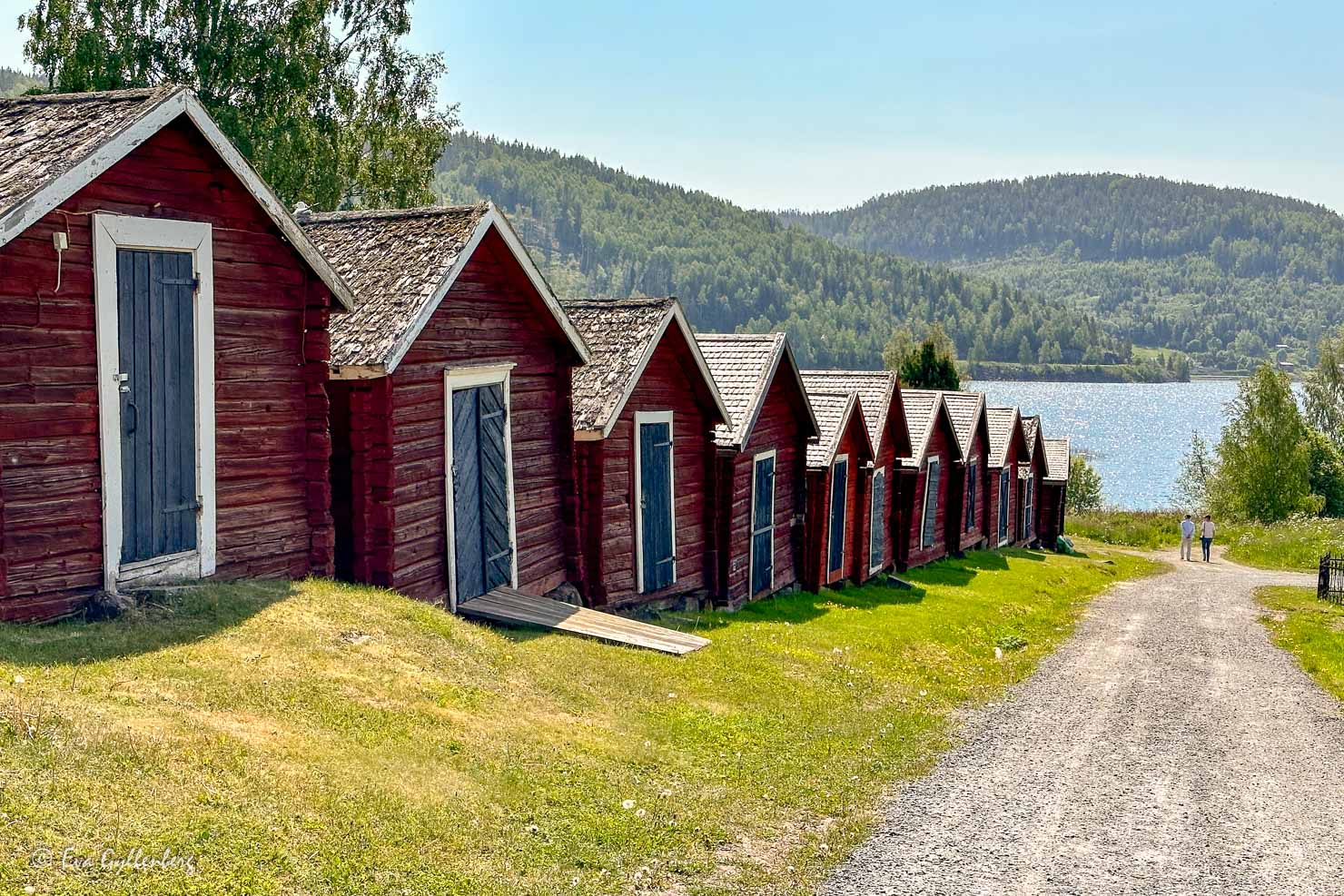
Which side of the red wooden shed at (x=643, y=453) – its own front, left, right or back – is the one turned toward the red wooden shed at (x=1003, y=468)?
left

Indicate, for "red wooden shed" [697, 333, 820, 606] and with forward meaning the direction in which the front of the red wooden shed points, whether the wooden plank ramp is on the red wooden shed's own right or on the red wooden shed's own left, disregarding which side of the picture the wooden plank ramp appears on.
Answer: on the red wooden shed's own right

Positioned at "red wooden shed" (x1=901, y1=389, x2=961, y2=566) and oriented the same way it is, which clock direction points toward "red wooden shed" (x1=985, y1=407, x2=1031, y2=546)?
"red wooden shed" (x1=985, y1=407, x2=1031, y2=546) is roughly at 8 o'clock from "red wooden shed" (x1=901, y1=389, x2=961, y2=566).

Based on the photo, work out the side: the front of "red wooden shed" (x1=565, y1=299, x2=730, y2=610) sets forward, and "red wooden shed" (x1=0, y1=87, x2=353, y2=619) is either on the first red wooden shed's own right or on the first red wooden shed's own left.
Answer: on the first red wooden shed's own right

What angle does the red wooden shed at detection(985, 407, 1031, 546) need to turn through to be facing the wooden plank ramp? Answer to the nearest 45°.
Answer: approximately 45° to its right
